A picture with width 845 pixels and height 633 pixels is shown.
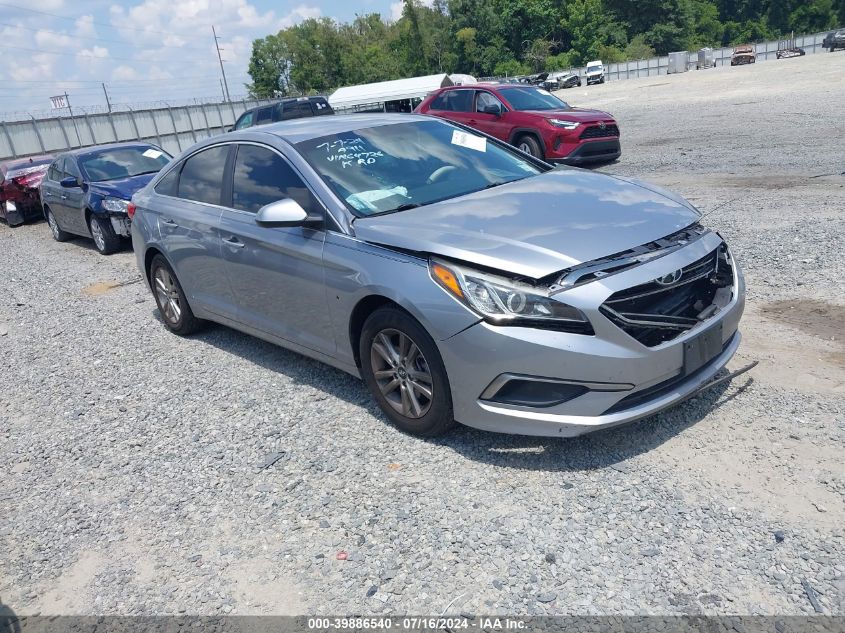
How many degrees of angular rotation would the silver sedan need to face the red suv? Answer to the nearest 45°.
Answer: approximately 135° to its left

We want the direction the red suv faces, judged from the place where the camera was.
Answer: facing the viewer and to the right of the viewer

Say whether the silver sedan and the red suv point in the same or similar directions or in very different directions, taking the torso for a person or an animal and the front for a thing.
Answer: same or similar directions

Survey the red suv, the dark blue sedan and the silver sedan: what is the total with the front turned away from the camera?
0

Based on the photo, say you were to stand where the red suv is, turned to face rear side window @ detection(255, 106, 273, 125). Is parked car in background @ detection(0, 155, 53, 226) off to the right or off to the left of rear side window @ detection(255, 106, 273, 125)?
left

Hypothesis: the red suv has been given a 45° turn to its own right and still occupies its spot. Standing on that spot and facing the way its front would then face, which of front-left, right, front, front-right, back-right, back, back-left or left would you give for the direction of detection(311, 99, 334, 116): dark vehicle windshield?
back-right

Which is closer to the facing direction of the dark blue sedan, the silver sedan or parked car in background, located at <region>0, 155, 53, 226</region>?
the silver sedan

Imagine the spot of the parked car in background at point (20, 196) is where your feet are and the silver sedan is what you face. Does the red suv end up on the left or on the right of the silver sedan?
left

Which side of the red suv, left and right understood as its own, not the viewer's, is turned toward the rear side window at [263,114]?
back

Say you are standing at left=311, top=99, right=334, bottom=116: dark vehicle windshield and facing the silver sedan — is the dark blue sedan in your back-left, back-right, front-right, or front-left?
front-right

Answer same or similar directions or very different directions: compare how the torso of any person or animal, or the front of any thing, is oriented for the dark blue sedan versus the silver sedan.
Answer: same or similar directions

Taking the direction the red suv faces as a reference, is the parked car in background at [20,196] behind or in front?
behind

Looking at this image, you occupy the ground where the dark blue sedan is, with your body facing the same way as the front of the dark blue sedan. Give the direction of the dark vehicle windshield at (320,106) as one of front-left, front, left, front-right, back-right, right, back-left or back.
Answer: left
